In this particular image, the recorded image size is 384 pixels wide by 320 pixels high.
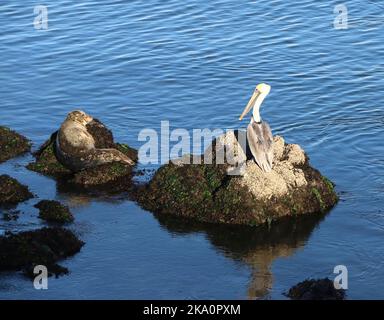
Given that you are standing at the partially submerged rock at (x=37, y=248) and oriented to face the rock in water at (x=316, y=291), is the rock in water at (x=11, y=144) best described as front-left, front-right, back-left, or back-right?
back-left

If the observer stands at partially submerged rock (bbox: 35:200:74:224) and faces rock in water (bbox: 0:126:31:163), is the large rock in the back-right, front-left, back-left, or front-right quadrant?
back-right

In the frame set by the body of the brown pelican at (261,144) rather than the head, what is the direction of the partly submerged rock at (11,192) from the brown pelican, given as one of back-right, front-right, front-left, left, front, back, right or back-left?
front-left

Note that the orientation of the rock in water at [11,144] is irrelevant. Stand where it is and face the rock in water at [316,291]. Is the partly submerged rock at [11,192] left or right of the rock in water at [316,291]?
right

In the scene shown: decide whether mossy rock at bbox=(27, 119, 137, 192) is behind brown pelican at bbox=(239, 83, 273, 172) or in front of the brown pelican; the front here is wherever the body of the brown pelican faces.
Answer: in front

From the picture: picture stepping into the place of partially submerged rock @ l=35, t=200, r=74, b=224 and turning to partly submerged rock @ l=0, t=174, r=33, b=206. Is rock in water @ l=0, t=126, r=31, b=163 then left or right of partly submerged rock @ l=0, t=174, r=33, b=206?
right

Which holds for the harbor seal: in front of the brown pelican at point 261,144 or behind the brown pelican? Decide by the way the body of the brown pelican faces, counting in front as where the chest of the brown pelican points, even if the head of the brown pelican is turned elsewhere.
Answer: in front

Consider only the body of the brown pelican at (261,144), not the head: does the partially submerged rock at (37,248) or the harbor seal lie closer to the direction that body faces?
the harbor seal

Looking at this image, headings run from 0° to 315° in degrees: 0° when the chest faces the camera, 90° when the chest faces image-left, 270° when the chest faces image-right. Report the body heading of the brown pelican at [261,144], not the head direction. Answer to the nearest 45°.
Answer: approximately 135°

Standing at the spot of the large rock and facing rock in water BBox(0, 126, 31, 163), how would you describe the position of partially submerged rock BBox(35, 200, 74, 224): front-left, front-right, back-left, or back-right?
front-left
